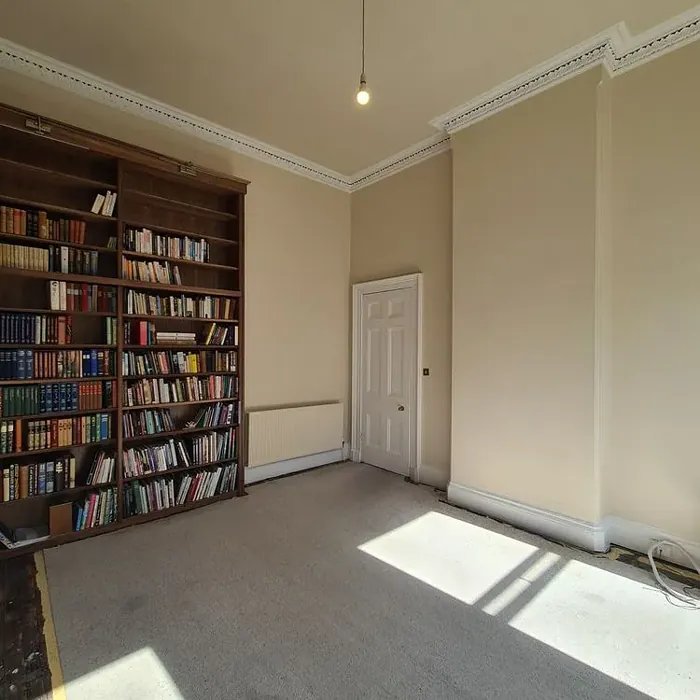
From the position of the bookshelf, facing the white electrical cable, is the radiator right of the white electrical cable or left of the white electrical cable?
left

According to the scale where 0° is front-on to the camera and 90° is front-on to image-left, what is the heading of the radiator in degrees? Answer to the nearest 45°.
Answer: approximately 315°

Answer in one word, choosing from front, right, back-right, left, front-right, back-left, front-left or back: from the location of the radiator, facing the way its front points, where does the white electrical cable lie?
front

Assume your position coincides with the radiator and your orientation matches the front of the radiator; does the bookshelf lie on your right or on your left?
on your right
